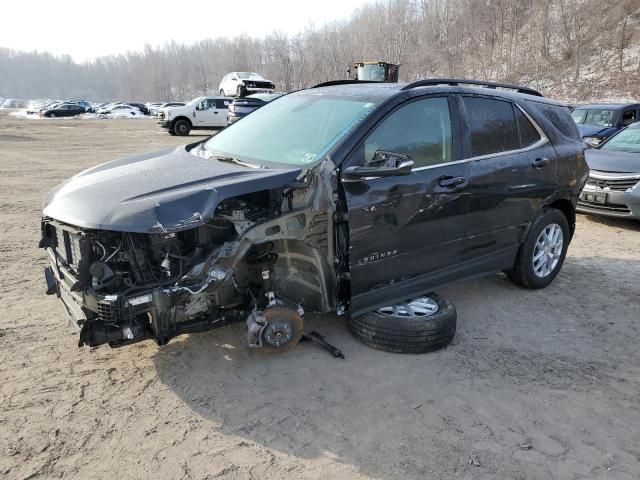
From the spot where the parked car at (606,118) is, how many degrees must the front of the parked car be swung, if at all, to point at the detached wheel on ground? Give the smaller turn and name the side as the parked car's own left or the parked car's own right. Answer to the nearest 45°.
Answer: approximately 45° to the parked car's own left

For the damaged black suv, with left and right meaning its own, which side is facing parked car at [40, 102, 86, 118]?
right

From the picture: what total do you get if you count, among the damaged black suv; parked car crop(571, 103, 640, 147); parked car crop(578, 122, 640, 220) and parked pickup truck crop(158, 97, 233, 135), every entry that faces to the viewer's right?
0

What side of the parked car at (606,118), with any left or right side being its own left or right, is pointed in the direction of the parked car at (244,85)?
right

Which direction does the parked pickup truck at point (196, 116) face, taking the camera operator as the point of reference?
facing to the left of the viewer

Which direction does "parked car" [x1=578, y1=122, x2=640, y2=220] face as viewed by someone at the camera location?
facing the viewer and to the left of the viewer

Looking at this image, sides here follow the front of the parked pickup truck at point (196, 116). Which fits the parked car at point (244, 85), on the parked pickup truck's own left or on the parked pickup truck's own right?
on the parked pickup truck's own right

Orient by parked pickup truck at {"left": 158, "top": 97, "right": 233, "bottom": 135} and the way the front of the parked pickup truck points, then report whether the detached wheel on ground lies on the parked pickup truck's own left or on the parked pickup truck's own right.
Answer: on the parked pickup truck's own left

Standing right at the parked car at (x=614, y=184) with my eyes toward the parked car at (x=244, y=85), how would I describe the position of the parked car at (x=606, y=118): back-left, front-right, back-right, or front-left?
front-right

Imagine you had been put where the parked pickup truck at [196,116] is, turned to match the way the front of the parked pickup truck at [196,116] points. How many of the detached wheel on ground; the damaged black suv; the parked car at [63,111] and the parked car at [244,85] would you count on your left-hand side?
2

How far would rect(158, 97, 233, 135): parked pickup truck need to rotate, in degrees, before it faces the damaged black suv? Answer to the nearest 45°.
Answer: approximately 90° to its left
